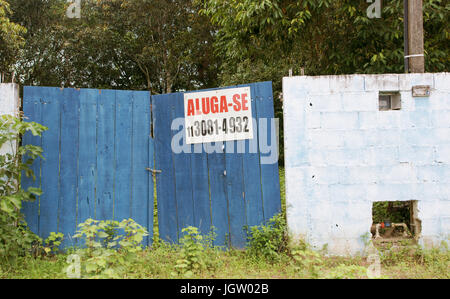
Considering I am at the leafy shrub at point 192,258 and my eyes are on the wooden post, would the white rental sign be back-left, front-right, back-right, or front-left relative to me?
front-left

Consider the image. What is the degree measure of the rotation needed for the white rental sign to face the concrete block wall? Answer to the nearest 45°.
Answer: approximately 90° to its left

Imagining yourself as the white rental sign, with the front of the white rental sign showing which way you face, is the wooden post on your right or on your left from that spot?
on your left

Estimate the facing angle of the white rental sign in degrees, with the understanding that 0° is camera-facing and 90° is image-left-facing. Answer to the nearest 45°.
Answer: approximately 0°

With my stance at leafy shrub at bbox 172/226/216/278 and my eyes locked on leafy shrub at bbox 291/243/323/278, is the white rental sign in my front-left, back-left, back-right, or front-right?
front-left

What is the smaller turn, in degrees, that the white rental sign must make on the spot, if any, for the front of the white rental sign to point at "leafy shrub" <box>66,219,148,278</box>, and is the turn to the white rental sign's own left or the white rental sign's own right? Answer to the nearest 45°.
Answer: approximately 45° to the white rental sign's own right
